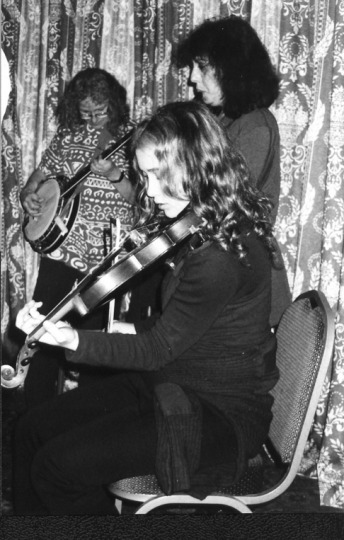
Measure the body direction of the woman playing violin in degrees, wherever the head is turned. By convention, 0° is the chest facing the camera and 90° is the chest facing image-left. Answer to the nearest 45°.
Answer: approximately 90°

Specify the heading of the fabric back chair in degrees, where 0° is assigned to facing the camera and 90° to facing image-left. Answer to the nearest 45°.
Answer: approximately 90°

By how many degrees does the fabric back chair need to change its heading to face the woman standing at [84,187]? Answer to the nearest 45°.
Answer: approximately 45° to its right

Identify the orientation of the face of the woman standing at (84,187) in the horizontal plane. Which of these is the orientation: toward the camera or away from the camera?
toward the camera

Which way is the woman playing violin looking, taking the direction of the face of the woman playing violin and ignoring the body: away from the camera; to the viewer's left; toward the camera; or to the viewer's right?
to the viewer's left
